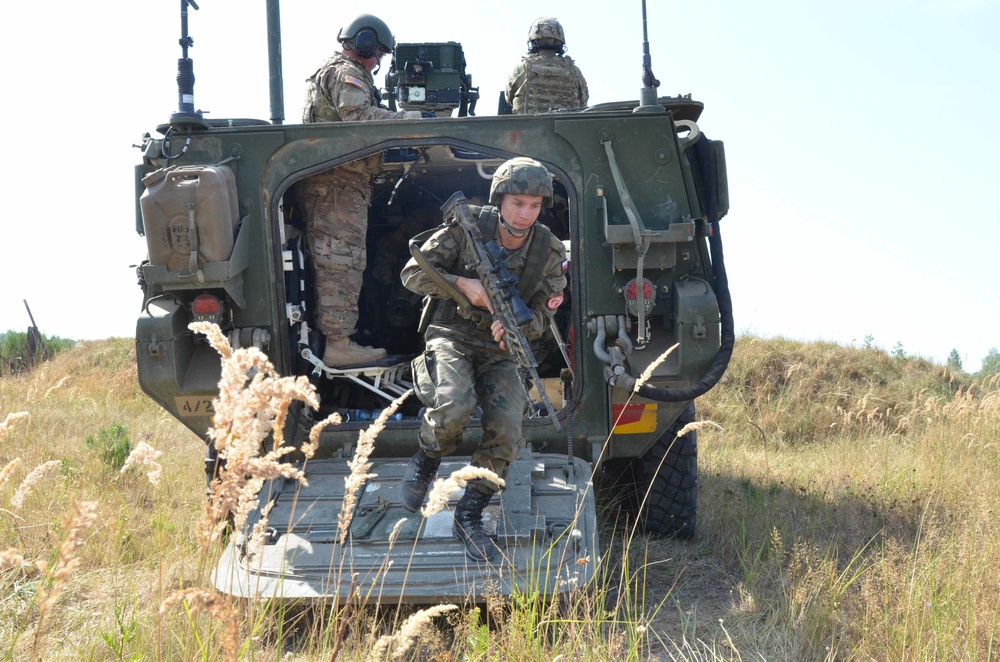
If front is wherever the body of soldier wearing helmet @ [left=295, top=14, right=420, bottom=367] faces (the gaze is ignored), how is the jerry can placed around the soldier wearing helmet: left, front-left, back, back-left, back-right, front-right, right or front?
back-right

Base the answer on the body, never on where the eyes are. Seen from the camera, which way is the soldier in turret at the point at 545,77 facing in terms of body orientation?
away from the camera

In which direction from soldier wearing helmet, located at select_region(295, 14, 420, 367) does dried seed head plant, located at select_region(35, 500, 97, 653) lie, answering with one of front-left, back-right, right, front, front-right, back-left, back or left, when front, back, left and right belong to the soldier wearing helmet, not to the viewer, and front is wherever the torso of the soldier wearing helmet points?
right

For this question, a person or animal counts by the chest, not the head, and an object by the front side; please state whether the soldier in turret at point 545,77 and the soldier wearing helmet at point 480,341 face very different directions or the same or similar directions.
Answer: very different directions

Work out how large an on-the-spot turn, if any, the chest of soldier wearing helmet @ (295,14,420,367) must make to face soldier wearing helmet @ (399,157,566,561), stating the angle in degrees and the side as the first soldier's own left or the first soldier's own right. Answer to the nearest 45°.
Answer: approximately 45° to the first soldier's own right

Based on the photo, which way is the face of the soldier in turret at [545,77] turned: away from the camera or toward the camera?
away from the camera

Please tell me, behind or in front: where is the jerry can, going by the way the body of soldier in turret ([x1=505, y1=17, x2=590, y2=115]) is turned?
behind

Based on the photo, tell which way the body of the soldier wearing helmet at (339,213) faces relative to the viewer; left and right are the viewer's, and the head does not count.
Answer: facing to the right of the viewer

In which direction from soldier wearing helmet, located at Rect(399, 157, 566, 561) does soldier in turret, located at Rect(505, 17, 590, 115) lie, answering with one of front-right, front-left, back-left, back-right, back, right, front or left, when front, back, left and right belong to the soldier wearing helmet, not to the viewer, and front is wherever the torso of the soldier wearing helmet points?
back

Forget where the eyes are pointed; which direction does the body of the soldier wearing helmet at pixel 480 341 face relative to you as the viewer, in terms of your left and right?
facing the viewer

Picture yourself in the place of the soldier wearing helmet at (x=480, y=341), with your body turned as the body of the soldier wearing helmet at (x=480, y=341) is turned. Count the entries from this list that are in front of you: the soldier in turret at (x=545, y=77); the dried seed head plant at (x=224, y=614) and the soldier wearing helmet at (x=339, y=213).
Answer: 1

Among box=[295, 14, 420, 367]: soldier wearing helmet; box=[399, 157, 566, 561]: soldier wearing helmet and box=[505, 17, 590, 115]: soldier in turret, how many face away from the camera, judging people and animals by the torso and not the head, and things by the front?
1

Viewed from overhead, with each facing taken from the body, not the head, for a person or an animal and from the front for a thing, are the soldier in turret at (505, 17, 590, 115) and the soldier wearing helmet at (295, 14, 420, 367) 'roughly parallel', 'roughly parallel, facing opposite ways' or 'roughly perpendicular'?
roughly perpendicular

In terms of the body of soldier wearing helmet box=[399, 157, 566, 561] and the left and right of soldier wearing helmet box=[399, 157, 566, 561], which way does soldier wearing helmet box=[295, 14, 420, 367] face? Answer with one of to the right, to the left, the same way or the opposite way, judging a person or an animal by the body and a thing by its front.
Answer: to the left

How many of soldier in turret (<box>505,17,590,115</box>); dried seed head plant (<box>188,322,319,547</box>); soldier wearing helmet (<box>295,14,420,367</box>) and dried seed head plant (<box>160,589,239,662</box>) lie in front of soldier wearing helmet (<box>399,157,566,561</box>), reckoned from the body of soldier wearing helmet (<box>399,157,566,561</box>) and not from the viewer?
2

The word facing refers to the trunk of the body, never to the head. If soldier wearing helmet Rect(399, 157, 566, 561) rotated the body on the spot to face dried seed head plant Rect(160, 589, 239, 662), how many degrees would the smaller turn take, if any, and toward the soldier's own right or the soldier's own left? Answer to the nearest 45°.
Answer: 0° — they already face it

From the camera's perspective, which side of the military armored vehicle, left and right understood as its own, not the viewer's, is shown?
back
